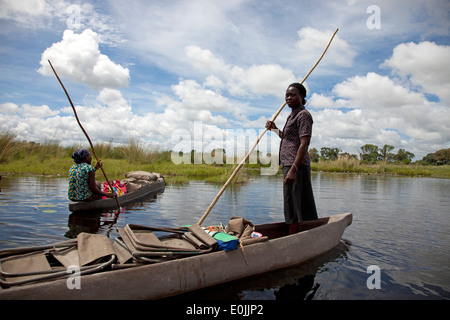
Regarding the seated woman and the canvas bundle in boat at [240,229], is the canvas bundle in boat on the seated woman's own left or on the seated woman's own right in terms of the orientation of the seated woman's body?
on the seated woman's own right

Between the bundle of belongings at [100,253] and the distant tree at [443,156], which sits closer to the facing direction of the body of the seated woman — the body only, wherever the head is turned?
the distant tree

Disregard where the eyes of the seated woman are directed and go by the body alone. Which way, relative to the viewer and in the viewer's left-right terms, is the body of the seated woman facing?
facing away from the viewer and to the right of the viewer

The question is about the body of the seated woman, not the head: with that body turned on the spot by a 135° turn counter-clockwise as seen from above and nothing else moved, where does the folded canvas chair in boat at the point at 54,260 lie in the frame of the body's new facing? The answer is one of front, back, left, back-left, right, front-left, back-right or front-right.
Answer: left

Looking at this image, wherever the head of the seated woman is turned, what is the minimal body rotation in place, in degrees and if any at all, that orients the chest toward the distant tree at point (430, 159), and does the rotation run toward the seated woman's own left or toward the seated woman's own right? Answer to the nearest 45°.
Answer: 0° — they already face it

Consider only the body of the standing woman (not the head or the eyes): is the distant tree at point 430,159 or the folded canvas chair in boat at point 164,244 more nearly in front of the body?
the folded canvas chair in boat

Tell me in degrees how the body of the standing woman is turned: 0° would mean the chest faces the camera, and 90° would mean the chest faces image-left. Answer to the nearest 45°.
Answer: approximately 45°

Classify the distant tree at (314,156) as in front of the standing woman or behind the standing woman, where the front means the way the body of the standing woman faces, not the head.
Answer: behind
